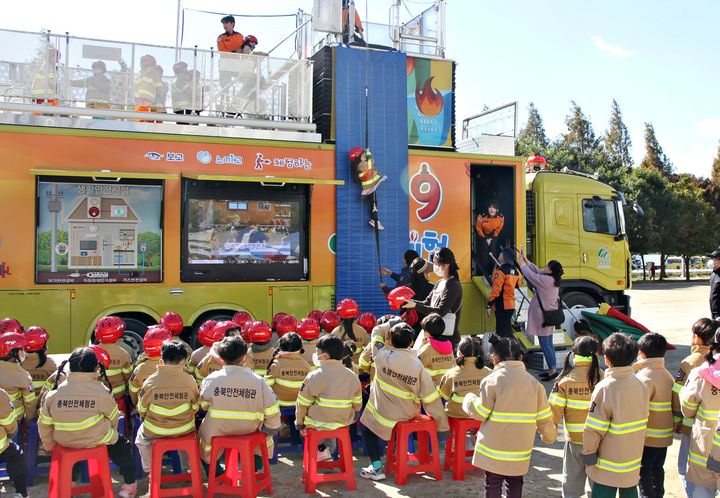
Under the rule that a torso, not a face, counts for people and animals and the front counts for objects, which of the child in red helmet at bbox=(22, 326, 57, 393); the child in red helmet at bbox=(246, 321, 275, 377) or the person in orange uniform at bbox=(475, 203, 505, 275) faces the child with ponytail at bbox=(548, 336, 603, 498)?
the person in orange uniform

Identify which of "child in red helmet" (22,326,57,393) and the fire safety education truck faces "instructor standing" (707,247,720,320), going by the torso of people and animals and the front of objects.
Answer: the fire safety education truck

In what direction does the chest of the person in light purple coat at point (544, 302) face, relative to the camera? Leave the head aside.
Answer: to the viewer's left

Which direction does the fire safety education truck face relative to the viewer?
to the viewer's right

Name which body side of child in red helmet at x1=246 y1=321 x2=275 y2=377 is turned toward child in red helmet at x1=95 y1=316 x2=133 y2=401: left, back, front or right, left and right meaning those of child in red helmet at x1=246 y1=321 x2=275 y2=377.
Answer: left

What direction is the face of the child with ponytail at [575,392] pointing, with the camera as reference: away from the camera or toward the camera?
away from the camera

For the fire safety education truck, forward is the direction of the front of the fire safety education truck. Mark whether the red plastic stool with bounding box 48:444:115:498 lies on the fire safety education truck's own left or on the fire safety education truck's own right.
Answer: on the fire safety education truck's own right

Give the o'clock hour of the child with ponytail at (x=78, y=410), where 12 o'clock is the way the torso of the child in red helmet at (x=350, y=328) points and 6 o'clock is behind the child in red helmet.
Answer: The child with ponytail is roughly at 7 o'clock from the child in red helmet.

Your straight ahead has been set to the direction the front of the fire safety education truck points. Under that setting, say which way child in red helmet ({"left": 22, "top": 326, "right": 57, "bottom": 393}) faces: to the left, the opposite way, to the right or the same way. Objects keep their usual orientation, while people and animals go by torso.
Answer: to the left

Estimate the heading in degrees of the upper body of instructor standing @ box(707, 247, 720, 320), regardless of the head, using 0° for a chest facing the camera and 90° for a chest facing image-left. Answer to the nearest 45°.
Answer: approximately 90°

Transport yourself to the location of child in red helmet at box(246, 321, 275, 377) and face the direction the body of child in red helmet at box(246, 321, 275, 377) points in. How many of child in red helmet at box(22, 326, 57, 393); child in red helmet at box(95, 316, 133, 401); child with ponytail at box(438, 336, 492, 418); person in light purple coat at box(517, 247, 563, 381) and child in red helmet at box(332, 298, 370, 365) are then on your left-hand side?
2

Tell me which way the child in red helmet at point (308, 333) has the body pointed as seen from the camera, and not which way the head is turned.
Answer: away from the camera

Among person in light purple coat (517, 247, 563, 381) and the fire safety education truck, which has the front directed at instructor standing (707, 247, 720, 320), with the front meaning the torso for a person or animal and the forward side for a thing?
the fire safety education truck

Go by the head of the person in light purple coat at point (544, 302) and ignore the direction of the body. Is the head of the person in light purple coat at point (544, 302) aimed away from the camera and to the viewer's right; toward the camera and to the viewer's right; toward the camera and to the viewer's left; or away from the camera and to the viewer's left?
away from the camera and to the viewer's left

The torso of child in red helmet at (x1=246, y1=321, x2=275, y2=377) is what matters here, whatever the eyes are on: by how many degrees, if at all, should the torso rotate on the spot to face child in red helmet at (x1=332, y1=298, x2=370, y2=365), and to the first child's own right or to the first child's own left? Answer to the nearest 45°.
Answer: approximately 45° to the first child's own right

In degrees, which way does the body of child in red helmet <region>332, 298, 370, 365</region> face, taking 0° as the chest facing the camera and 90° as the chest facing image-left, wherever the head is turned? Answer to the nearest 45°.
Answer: approximately 180°
